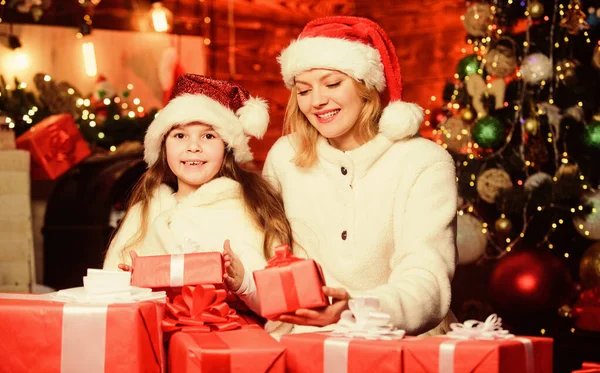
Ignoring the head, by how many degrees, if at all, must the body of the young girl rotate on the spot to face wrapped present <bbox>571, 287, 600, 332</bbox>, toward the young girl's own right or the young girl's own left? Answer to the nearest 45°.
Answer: approximately 135° to the young girl's own left

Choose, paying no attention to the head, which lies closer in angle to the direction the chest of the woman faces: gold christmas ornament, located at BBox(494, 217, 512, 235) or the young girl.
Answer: the young girl

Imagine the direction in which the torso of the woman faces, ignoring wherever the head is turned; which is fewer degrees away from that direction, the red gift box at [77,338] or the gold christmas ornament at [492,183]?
the red gift box

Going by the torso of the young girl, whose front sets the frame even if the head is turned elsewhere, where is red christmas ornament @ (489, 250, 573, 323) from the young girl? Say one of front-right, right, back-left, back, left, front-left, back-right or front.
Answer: back-left

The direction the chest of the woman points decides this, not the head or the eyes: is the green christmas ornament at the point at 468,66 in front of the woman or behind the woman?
behind

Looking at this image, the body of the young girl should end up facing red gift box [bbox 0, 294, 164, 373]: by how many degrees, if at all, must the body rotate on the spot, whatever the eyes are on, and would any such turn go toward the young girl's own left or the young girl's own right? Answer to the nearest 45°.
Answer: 0° — they already face it

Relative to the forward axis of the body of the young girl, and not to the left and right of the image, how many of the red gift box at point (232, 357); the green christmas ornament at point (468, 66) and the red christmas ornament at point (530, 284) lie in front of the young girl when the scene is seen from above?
1

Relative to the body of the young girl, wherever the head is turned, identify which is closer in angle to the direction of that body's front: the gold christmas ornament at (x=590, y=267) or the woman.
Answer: the woman

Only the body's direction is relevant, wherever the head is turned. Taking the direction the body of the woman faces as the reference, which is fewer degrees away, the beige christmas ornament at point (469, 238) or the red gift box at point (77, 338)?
the red gift box

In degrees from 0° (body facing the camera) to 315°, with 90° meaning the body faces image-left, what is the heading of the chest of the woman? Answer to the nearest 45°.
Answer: approximately 45°

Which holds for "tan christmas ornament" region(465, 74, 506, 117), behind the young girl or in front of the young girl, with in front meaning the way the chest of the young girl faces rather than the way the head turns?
behind
